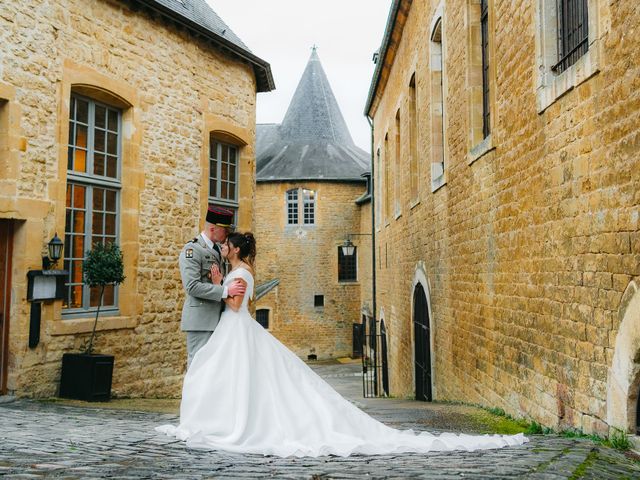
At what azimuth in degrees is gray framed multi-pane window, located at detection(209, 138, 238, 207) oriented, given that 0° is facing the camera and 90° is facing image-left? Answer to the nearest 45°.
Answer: approximately 315°

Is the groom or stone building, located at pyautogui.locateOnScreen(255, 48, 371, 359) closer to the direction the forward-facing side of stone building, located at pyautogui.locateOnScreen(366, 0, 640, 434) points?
the groom

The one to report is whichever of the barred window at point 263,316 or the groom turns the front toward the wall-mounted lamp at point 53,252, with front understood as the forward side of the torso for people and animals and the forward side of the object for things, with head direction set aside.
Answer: the barred window

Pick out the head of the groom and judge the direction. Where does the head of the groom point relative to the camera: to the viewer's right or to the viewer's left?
to the viewer's right

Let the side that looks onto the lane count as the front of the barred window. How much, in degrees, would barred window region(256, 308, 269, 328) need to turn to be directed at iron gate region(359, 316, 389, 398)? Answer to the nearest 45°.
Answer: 0° — it already faces it

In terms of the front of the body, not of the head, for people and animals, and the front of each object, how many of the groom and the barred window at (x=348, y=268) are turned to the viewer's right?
1

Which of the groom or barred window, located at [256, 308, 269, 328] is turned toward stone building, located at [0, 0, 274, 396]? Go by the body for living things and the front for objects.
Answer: the barred window

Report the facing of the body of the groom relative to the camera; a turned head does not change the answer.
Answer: to the viewer's right

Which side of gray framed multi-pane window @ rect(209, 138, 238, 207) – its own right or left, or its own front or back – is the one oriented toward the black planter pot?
right

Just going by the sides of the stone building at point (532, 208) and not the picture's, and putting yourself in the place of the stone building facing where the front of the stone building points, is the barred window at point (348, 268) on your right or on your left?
on your right
